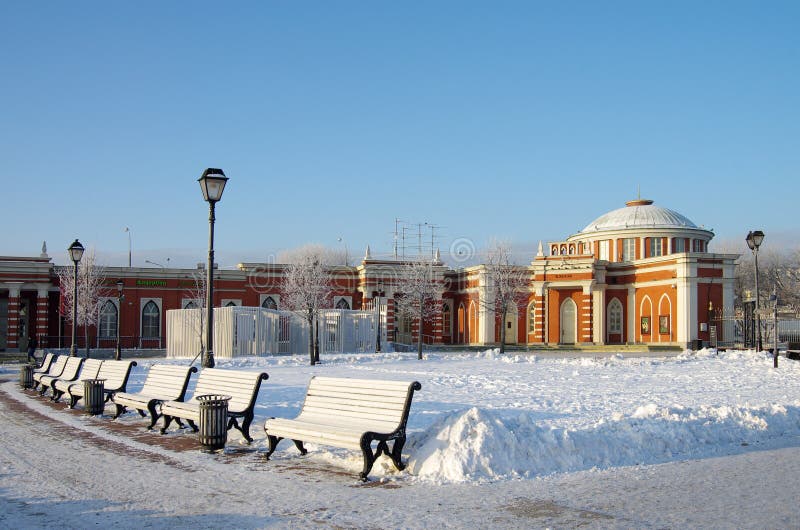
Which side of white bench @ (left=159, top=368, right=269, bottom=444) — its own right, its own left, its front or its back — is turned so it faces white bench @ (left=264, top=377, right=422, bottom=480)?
left

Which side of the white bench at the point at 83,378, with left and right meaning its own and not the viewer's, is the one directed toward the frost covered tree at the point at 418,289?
back

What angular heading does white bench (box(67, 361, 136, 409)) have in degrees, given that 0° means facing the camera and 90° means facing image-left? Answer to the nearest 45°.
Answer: approximately 45°

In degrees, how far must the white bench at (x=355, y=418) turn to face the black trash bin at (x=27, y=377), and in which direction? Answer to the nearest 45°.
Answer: approximately 90° to its right

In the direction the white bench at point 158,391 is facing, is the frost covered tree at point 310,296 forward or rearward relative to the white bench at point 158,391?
rearward

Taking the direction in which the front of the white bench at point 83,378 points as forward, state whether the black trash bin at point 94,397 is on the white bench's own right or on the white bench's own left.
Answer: on the white bench's own left

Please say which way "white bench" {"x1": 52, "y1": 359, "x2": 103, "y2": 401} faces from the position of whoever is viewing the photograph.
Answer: facing the viewer and to the left of the viewer

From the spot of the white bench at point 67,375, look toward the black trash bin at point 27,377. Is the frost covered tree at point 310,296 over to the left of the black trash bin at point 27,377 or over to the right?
right

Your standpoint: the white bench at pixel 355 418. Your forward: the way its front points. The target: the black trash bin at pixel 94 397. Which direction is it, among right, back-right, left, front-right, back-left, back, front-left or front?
right
